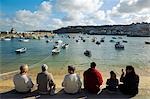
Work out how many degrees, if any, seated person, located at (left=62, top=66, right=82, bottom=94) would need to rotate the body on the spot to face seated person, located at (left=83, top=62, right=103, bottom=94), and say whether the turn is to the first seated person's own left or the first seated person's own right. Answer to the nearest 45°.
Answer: approximately 90° to the first seated person's own right

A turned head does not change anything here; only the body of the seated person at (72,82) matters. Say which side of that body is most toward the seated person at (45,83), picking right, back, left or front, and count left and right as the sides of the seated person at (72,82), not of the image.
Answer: left

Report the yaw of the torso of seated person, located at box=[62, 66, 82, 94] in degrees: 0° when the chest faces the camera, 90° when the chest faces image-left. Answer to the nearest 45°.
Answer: approximately 180°
